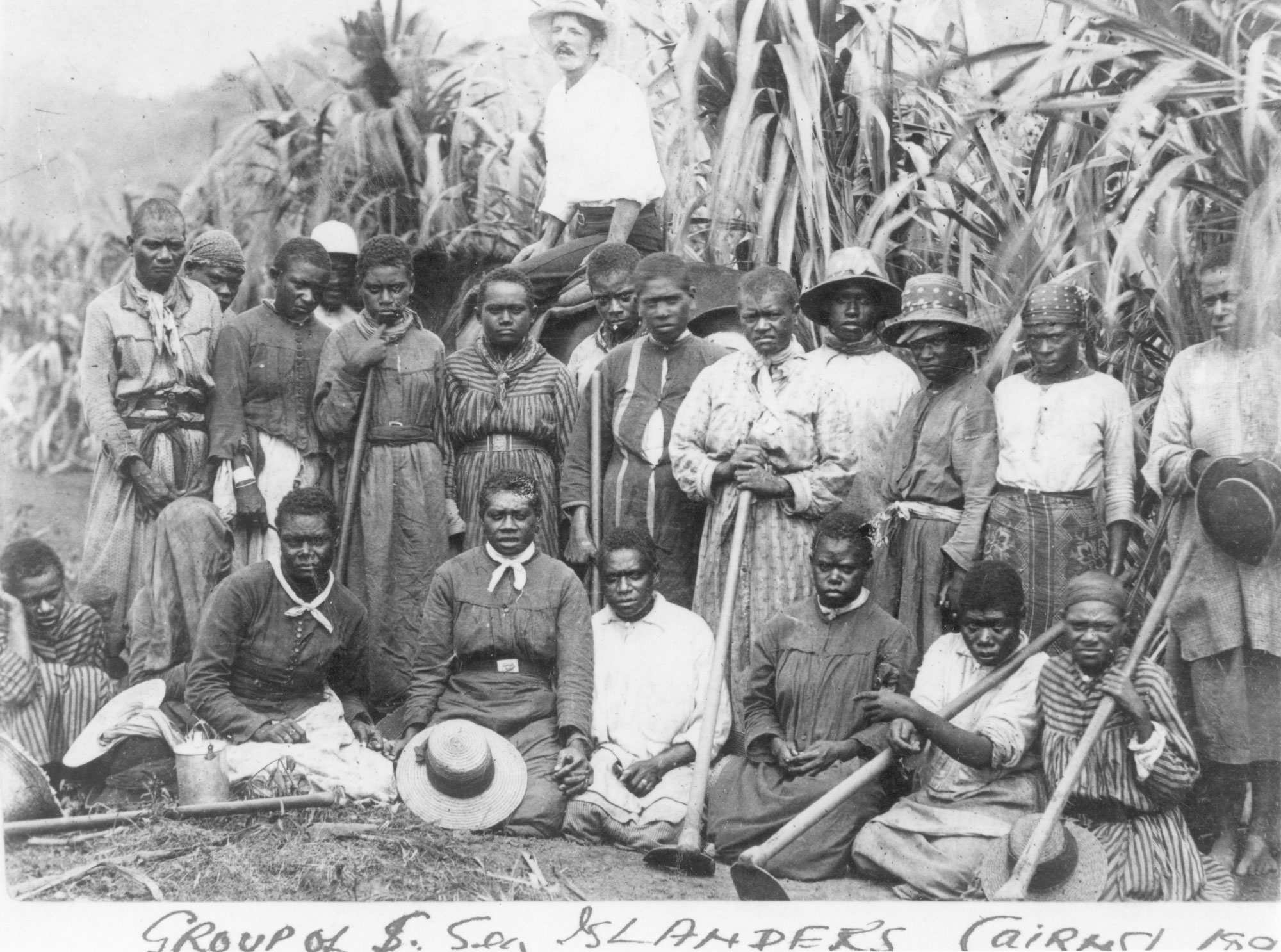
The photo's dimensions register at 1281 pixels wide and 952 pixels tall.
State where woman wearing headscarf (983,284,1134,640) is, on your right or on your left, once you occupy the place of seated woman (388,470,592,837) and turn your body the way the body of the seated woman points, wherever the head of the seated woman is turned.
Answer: on your left

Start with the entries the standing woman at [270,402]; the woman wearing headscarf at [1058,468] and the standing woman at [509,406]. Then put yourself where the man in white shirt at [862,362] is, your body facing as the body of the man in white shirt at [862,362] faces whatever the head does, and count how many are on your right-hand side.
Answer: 2

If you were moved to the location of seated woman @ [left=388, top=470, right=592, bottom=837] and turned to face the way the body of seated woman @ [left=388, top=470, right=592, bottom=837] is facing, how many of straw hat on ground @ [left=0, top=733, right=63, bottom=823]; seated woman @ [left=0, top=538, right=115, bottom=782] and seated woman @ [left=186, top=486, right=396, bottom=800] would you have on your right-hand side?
3

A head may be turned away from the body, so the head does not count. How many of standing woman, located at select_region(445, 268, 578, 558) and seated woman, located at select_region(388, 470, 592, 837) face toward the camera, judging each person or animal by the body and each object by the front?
2

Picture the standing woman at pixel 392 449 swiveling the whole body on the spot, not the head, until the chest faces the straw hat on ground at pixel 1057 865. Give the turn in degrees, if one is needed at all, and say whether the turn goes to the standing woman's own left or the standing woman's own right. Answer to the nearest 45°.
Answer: approximately 45° to the standing woman's own left

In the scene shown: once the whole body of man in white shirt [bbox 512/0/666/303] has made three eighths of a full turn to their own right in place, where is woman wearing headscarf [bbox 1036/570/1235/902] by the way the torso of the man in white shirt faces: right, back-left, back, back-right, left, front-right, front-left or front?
back-right

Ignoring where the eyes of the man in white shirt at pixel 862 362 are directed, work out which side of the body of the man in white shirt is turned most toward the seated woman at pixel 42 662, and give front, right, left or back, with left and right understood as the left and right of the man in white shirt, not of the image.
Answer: right

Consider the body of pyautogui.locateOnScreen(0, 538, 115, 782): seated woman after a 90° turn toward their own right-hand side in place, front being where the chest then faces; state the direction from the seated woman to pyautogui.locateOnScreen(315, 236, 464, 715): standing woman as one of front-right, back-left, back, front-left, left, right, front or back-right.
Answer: back

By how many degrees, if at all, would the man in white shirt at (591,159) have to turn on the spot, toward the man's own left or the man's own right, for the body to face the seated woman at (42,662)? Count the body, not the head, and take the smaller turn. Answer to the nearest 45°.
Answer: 0° — they already face them
